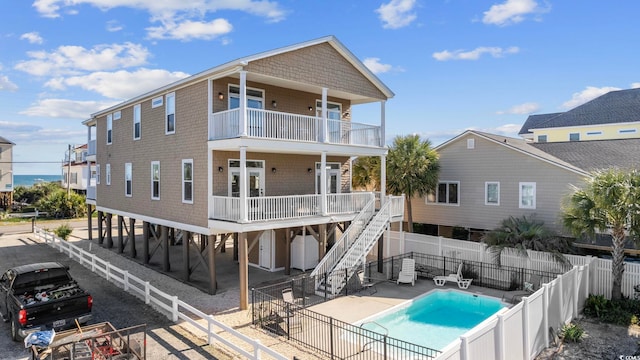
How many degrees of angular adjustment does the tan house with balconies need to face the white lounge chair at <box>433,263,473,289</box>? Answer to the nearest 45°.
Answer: approximately 45° to its left

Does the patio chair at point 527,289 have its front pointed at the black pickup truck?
yes

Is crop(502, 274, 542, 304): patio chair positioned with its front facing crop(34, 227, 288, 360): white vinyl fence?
yes

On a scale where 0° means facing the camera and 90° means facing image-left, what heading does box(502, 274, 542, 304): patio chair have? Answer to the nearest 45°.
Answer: approximately 45°

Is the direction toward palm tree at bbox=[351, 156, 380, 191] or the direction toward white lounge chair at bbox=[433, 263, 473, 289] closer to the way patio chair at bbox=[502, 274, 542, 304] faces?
the white lounge chair

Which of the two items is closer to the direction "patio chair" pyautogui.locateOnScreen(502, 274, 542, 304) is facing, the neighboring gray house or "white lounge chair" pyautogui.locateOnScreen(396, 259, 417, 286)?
the white lounge chair
